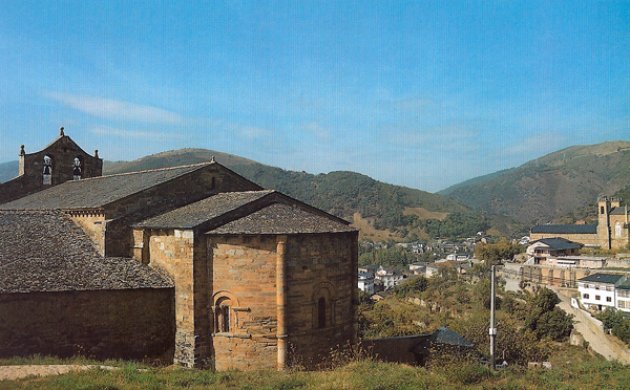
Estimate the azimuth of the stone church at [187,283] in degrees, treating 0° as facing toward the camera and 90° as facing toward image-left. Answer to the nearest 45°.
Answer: approximately 135°

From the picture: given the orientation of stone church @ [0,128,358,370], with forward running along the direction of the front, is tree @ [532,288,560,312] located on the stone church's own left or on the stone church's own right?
on the stone church's own right

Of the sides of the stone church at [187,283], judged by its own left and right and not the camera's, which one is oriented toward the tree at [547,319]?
right
